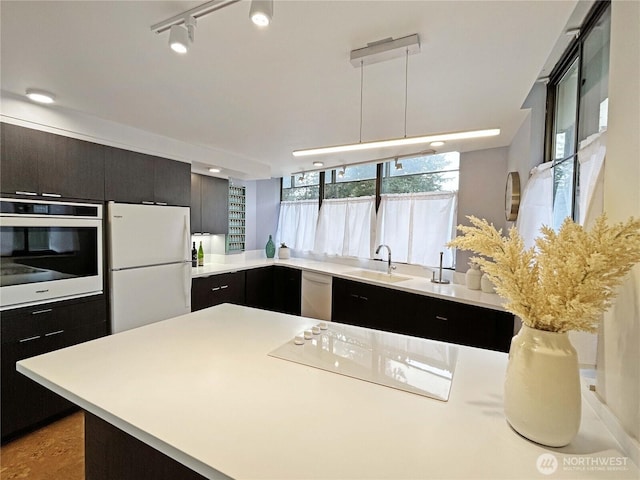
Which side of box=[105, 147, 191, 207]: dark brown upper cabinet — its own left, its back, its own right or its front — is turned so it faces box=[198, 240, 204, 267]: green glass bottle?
left

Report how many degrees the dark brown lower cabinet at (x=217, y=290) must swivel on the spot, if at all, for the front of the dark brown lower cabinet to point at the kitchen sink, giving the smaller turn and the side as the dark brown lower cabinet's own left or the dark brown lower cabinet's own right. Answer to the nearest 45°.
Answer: approximately 45° to the dark brown lower cabinet's own left

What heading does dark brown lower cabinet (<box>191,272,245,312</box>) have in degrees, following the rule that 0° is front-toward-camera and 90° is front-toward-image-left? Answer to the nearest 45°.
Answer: approximately 315°

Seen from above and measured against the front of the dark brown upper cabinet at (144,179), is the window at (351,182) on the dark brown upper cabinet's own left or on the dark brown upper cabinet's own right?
on the dark brown upper cabinet's own left

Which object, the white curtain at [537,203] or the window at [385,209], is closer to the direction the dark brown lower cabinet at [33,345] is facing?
the white curtain

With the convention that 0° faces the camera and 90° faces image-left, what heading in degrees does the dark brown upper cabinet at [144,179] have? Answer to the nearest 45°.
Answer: approximately 315°

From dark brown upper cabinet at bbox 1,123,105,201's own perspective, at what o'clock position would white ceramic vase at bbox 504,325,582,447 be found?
The white ceramic vase is roughly at 1 o'clock from the dark brown upper cabinet.

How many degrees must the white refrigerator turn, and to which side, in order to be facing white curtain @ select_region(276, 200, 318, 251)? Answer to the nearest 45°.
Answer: approximately 90° to its left

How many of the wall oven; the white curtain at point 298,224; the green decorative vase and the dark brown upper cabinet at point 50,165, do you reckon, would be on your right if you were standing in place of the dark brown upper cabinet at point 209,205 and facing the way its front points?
2

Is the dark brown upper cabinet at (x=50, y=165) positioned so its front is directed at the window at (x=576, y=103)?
yes
